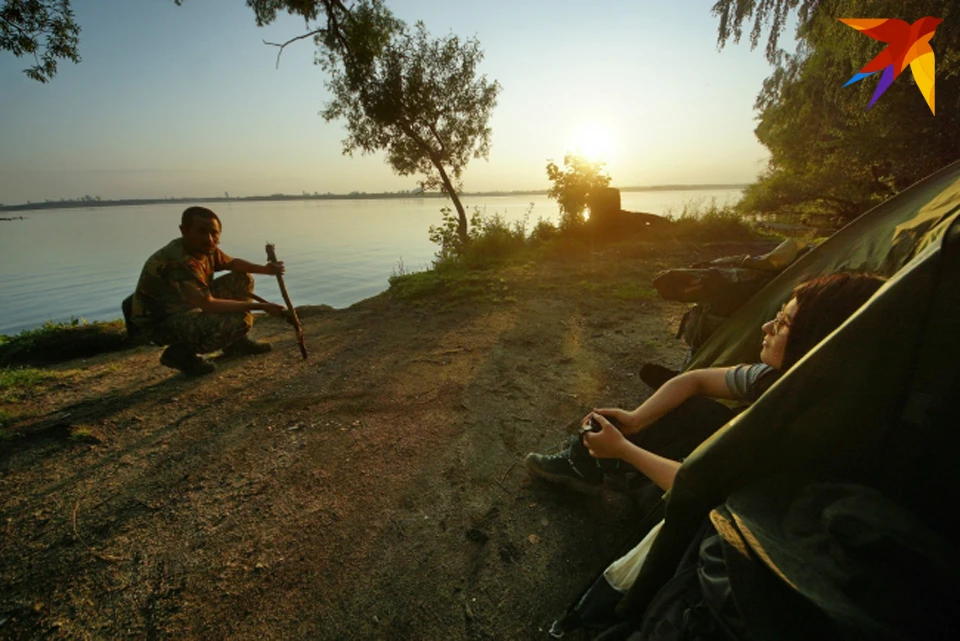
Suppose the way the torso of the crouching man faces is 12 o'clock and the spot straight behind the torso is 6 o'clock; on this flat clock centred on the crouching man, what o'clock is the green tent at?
The green tent is roughly at 1 o'clock from the crouching man.

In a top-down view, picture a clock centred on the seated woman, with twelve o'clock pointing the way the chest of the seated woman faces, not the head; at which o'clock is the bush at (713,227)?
The bush is roughly at 3 o'clock from the seated woman.

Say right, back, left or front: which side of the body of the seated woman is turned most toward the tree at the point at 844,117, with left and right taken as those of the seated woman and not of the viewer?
right

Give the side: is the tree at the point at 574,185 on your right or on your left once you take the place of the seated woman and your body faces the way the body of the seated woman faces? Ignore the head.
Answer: on your right

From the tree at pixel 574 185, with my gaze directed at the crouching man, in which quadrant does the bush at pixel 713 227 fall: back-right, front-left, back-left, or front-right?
back-left

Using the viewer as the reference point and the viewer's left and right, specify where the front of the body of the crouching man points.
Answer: facing the viewer and to the right of the viewer

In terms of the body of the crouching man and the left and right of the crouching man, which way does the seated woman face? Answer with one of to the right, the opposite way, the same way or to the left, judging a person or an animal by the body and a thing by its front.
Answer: the opposite way

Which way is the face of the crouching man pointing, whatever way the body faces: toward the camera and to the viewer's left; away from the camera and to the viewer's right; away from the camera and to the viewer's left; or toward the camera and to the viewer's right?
toward the camera and to the viewer's right

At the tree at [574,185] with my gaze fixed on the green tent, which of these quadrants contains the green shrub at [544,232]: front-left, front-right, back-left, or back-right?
front-right

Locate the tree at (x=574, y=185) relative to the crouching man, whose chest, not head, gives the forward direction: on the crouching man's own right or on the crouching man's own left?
on the crouching man's own left

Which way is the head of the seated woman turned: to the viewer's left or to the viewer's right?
to the viewer's left

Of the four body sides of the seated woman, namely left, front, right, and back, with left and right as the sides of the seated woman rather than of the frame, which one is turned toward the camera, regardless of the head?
left

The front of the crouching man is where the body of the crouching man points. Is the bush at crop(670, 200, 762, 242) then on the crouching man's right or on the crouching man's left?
on the crouching man's left

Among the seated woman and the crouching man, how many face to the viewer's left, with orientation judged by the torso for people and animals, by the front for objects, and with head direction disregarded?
1

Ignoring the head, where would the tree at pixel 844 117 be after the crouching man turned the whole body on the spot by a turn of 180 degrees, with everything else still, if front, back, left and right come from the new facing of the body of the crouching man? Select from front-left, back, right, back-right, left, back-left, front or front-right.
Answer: back-right
